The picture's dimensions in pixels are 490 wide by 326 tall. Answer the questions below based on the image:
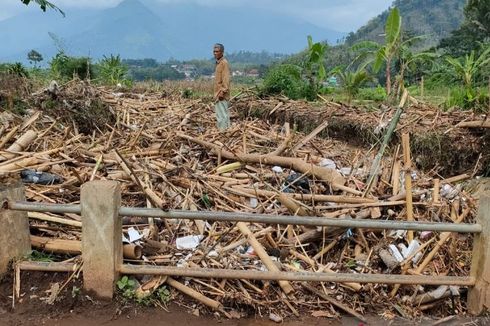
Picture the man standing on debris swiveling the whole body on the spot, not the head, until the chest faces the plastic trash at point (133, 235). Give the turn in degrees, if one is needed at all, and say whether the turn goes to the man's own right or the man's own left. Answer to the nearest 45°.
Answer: approximately 45° to the man's own left

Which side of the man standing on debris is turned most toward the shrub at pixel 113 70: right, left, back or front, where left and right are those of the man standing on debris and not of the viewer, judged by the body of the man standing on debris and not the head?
right

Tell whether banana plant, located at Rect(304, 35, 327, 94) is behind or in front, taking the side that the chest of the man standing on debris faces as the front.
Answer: behind

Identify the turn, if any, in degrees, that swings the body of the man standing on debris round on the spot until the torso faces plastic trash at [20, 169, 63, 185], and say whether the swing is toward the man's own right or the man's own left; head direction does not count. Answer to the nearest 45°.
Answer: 0° — they already face it

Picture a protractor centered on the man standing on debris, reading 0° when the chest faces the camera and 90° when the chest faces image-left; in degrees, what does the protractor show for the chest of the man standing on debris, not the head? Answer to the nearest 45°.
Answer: approximately 45°

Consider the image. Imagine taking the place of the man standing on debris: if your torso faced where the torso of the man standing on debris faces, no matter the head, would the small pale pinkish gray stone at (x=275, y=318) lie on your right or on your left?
on your left

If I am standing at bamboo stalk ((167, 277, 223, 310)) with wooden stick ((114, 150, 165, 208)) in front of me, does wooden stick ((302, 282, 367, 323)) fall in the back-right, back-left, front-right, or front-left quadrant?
back-right

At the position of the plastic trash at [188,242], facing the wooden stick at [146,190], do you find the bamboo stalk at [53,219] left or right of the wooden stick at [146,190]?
left

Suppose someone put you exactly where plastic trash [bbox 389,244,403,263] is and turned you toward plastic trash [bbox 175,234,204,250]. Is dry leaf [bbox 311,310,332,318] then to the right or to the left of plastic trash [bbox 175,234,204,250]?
left

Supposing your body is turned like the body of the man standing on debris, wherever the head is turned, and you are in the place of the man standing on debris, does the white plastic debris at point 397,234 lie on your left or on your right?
on your left
